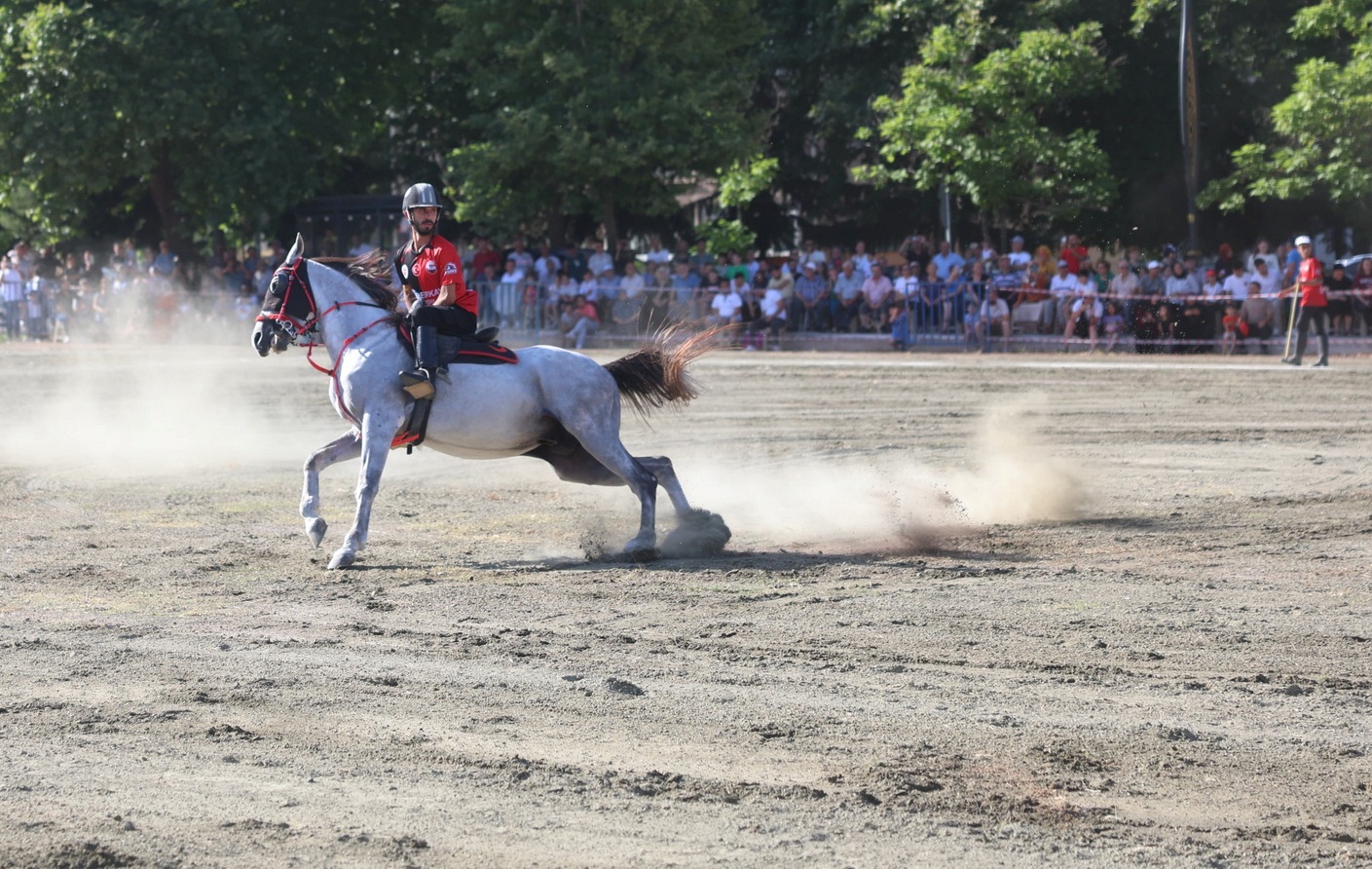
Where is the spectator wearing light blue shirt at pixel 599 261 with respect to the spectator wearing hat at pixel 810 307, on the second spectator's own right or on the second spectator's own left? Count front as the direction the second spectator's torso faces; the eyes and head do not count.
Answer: on the second spectator's own right

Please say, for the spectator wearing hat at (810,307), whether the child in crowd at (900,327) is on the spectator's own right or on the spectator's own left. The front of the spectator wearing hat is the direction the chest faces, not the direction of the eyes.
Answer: on the spectator's own left

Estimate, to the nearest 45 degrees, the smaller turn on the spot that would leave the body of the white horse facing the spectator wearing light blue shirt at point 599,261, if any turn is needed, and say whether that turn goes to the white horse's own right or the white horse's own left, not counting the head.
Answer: approximately 90° to the white horse's own right

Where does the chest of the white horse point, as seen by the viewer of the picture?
to the viewer's left

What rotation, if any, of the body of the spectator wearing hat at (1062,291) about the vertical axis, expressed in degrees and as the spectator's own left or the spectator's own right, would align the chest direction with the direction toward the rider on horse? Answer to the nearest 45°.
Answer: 0° — they already face them

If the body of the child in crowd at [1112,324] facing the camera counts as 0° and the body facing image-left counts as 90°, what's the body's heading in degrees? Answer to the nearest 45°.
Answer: approximately 0°

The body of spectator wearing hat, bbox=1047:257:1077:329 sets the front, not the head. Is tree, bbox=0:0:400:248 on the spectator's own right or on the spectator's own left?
on the spectator's own right

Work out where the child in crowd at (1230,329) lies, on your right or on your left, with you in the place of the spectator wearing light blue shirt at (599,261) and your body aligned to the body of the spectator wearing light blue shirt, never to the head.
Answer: on your left

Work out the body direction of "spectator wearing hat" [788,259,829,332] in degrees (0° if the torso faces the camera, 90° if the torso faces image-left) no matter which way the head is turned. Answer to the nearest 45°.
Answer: approximately 0°
